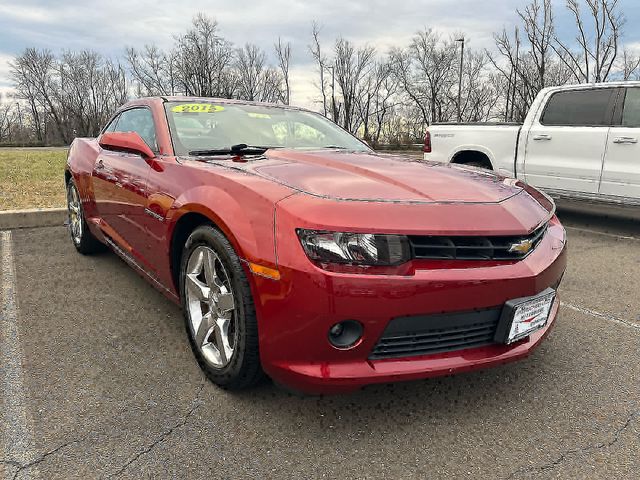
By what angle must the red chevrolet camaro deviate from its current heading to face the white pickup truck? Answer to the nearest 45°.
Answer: approximately 90° to its left

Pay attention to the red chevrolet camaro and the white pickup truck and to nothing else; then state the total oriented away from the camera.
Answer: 0

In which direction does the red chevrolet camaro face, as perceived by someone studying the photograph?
facing the viewer and to the right of the viewer
